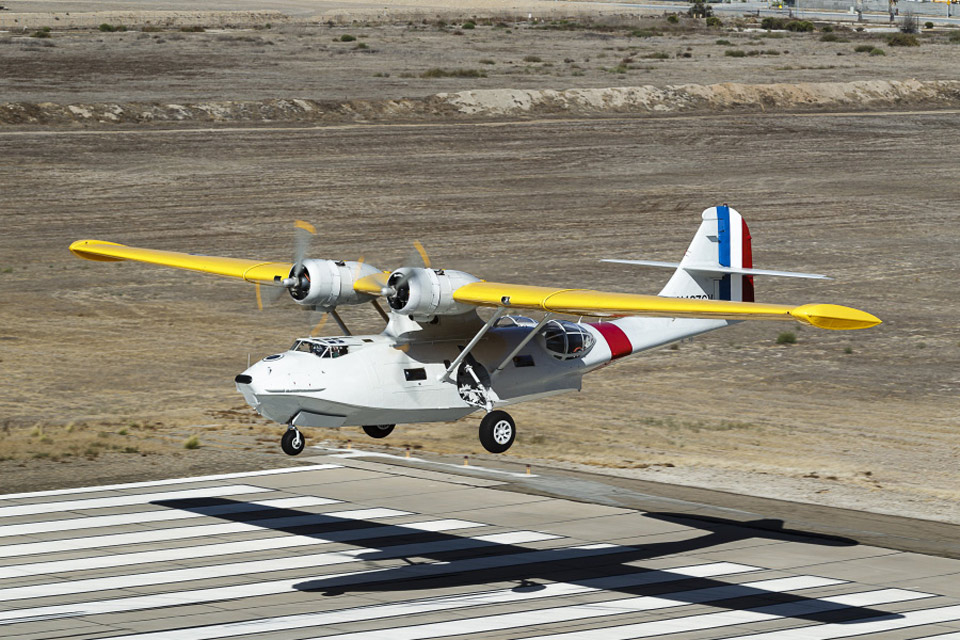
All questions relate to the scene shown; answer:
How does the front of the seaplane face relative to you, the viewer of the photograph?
facing the viewer and to the left of the viewer

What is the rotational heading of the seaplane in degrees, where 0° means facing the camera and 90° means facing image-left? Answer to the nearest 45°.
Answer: approximately 45°
